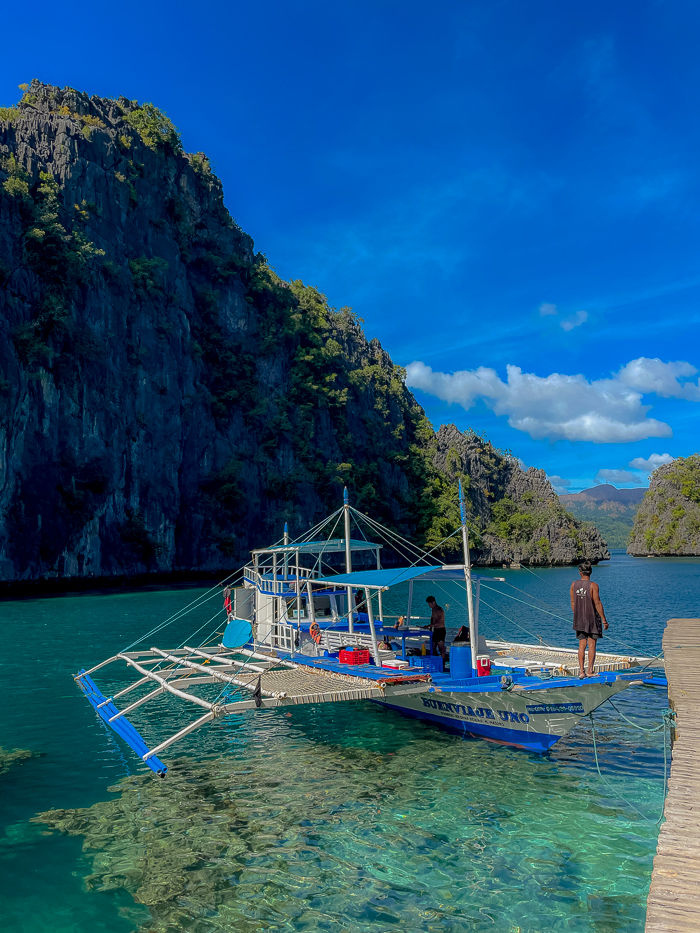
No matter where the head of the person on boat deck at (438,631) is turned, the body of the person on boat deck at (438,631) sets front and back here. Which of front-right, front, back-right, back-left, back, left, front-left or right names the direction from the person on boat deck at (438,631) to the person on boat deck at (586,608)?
back-left

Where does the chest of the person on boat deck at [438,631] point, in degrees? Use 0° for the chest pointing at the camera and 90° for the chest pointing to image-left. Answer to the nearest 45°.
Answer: approximately 90°

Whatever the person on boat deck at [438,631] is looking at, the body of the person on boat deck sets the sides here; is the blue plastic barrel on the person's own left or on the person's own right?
on the person's own left
